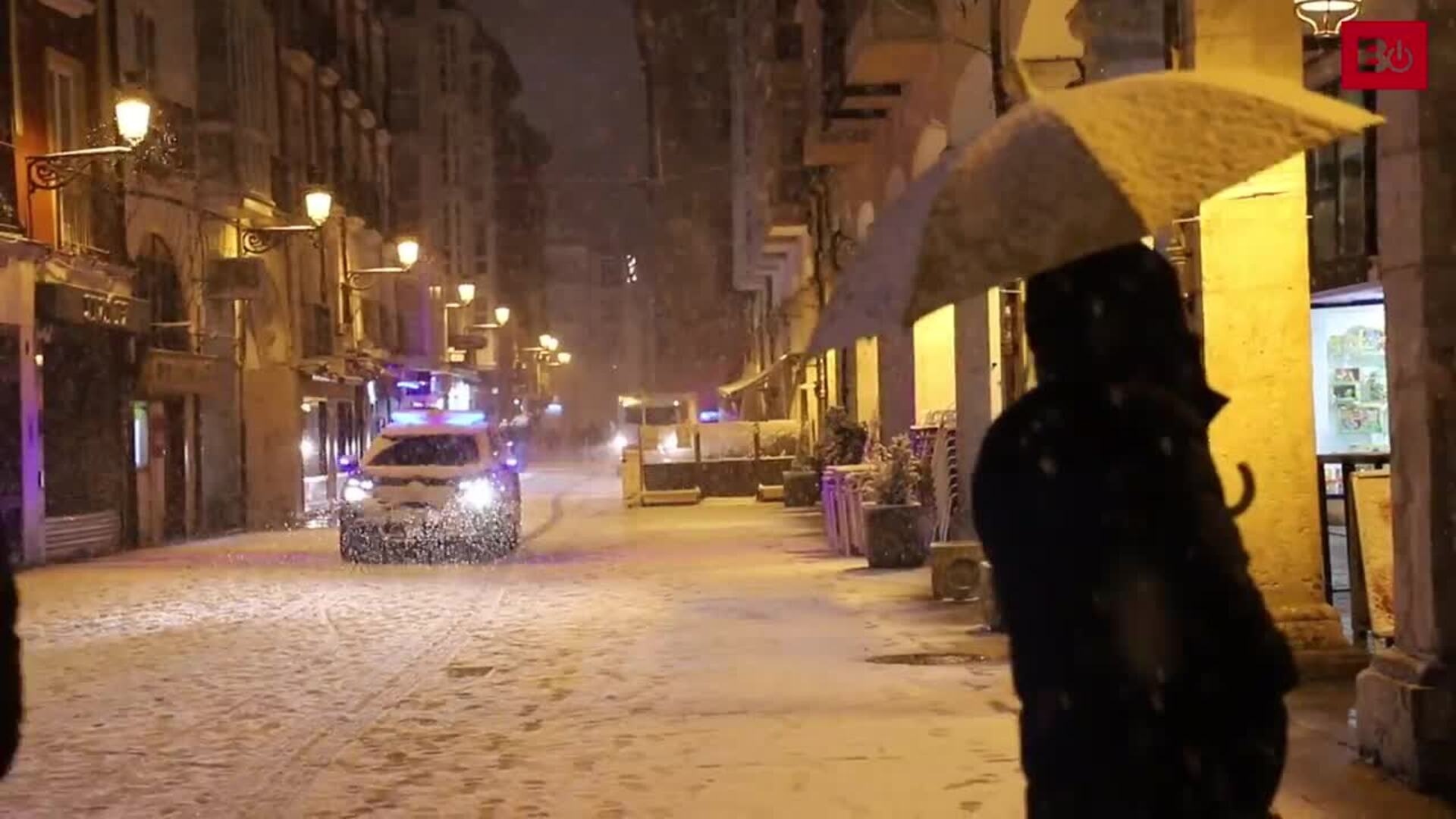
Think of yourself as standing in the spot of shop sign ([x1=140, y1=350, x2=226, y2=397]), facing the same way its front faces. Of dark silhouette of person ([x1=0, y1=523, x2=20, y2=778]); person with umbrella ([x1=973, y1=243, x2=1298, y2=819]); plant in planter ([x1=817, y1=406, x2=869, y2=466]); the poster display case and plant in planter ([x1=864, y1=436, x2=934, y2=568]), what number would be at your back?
0

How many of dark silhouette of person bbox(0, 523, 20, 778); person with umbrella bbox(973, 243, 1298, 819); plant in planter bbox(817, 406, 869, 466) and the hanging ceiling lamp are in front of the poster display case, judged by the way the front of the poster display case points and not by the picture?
3

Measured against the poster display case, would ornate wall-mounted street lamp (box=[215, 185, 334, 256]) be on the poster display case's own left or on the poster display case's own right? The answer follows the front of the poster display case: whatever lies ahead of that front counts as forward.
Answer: on the poster display case's own right

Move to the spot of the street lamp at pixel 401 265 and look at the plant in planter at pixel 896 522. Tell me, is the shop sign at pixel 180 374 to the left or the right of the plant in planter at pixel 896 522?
right

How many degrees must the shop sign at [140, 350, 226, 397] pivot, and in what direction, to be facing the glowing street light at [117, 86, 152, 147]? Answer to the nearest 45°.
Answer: approximately 45° to its right

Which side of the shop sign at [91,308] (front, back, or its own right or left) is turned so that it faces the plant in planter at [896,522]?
front

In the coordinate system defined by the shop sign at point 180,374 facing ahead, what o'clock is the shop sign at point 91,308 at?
the shop sign at point 91,308 is roughly at 2 o'clock from the shop sign at point 180,374.

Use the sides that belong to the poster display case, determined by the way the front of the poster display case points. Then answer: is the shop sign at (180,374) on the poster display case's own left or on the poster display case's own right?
on the poster display case's own right

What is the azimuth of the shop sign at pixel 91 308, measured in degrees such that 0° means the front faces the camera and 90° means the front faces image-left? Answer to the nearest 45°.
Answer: approximately 315°

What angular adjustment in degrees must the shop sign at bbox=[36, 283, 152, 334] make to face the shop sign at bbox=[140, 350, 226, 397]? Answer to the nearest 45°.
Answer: approximately 135° to its left

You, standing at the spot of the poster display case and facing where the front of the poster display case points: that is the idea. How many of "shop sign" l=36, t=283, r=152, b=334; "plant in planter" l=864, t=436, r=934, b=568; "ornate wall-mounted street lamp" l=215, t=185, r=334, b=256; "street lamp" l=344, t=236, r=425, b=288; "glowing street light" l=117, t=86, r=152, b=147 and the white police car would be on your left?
0

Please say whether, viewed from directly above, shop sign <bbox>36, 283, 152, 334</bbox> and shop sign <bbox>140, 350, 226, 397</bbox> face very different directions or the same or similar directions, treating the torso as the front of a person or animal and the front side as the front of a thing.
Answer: same or similar directions

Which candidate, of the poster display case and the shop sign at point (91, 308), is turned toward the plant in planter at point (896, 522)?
the shop sign

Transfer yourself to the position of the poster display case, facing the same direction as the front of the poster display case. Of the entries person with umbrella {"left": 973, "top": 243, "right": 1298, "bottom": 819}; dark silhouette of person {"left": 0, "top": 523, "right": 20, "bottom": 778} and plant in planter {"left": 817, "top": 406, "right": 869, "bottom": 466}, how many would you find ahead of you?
2

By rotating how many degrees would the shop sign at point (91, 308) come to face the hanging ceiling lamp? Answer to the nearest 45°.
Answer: approximately 45° to its right

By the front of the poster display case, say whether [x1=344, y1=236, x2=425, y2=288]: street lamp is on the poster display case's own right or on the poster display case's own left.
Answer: on the poster display case's own right

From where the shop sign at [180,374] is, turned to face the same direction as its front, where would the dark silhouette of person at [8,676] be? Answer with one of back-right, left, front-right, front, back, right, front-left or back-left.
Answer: front-right

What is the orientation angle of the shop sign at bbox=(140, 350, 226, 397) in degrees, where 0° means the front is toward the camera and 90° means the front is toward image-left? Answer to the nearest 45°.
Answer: approximately 315°

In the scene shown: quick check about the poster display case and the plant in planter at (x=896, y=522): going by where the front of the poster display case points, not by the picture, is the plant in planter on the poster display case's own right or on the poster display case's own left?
on the poster display case's own right
